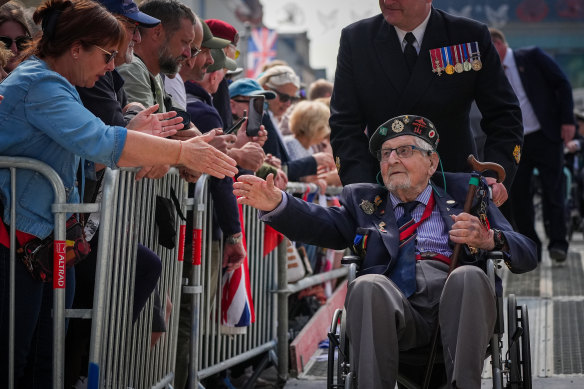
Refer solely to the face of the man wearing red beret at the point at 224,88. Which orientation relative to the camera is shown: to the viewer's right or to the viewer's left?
to the viewer's right

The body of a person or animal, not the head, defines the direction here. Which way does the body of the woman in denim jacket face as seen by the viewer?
to the viewer's right

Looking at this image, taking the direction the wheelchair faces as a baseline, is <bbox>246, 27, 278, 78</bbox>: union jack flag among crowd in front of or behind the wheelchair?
behind

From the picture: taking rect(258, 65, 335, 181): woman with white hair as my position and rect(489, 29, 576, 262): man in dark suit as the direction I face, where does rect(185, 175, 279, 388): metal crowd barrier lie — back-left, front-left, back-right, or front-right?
back-right

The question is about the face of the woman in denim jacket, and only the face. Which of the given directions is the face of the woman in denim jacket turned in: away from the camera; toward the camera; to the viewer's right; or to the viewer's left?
to the viewer's right

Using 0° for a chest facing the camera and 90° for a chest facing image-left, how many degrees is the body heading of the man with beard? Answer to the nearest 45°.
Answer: approximately 270°
